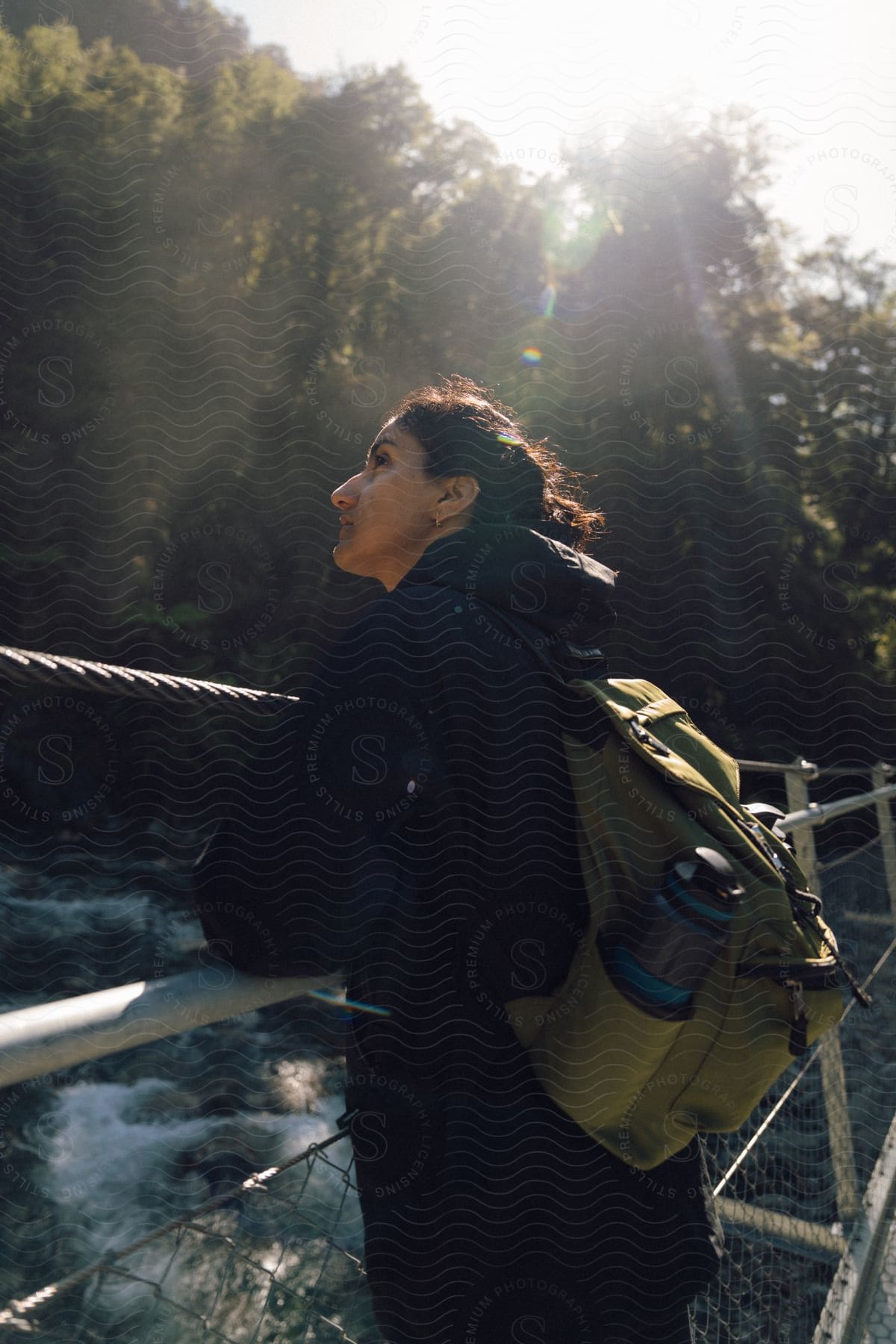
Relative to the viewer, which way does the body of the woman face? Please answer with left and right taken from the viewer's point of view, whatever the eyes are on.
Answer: facing to the left of the viewer

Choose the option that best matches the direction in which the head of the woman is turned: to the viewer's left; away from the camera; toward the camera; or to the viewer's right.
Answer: to the viewer's left
